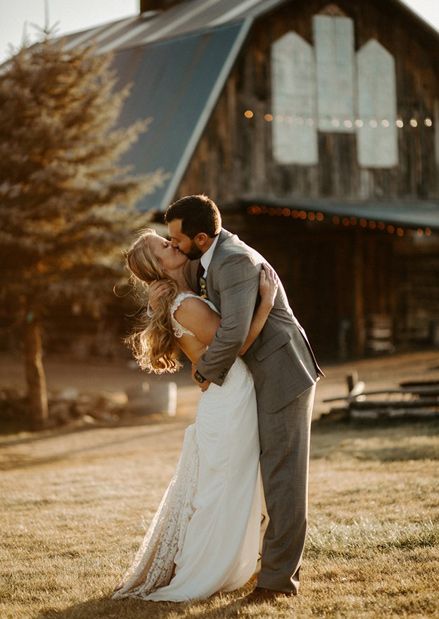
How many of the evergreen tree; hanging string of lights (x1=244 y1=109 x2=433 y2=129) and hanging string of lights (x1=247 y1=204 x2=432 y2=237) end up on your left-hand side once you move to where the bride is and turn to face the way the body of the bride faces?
3

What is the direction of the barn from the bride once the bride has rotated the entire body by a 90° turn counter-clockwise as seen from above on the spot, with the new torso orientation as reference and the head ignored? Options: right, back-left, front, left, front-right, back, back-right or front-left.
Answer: front

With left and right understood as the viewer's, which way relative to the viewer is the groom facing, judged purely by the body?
facing to the left of the viewer

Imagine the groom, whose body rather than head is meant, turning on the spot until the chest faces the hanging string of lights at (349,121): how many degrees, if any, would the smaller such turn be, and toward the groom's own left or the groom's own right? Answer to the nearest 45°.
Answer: approximately 90° to the groom's own right

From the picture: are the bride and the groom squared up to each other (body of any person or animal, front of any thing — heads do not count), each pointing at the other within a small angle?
yes

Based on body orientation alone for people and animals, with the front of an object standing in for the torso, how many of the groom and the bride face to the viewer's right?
1

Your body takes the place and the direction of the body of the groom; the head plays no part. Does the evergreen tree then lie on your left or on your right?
on your right

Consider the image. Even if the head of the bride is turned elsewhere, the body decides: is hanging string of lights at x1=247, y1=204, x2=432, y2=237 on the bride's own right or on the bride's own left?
on the bride's own left

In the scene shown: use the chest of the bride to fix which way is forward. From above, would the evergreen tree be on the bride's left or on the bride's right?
on the bride's left

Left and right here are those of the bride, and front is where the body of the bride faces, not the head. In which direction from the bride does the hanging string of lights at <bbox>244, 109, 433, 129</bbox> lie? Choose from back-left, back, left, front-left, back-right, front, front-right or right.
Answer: left

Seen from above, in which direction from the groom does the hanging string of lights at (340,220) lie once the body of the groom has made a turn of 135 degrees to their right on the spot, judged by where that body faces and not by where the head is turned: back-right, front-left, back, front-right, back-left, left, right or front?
front-left

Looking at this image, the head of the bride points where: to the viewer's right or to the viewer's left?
to the viewer's right

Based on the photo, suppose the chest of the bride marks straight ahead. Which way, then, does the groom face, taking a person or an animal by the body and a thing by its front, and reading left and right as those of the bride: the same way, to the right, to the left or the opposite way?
the opposite way

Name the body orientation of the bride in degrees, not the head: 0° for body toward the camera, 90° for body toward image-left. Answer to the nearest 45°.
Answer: approximately 270°
